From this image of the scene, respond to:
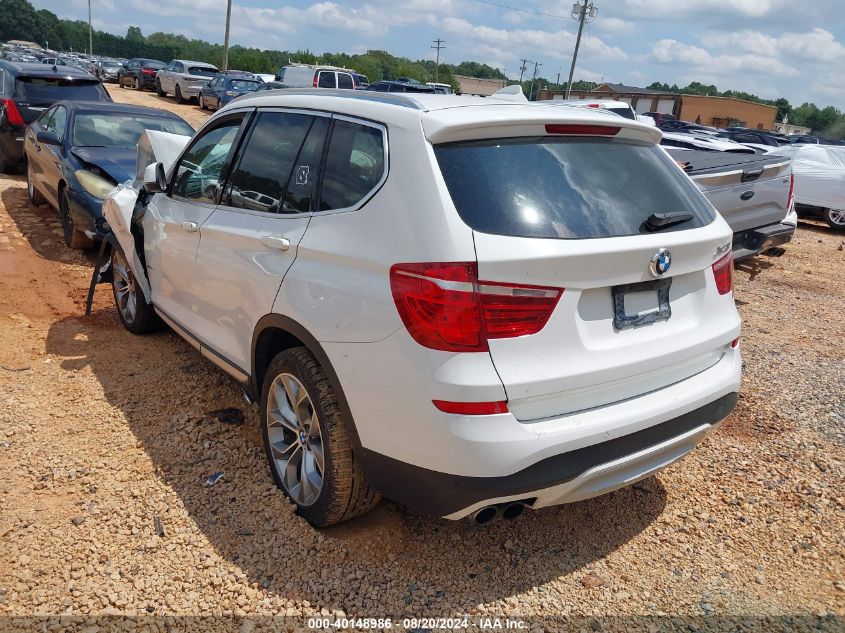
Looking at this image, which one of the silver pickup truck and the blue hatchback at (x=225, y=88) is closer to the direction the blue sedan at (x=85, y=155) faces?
the silver pickup truck

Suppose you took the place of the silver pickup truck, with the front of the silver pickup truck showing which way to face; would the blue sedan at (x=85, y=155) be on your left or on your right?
on your left

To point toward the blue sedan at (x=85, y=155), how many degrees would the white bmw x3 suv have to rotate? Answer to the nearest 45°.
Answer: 0° — it already faces it

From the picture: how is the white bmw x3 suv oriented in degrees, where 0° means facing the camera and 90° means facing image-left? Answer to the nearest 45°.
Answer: approximately 135°

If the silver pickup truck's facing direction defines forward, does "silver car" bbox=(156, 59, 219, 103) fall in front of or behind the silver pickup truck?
in front

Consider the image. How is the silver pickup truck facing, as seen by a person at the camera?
facing away from the viewer and to the left of the viewer

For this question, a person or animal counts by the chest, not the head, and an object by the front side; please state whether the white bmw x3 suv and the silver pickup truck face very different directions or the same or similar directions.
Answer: same or similar directions

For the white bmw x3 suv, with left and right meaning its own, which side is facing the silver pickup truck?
right

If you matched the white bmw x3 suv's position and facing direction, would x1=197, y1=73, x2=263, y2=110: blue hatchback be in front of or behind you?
in front

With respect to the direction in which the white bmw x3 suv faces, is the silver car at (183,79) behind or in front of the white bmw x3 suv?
in front

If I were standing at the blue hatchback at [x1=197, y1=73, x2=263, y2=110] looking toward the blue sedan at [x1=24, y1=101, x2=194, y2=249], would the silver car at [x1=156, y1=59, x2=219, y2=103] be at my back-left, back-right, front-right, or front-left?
back-right

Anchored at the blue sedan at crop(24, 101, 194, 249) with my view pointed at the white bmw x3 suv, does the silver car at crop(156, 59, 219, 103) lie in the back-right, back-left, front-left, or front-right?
back-left

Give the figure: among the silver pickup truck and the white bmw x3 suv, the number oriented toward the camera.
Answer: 0

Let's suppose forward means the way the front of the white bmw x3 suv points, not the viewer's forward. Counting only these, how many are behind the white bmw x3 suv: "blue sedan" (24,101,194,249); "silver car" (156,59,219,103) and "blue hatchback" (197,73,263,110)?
0

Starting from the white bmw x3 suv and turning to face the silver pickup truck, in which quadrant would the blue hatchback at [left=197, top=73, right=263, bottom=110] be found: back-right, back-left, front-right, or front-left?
front-left

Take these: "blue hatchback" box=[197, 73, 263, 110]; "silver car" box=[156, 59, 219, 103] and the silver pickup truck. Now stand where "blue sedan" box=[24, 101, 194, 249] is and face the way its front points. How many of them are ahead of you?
1
